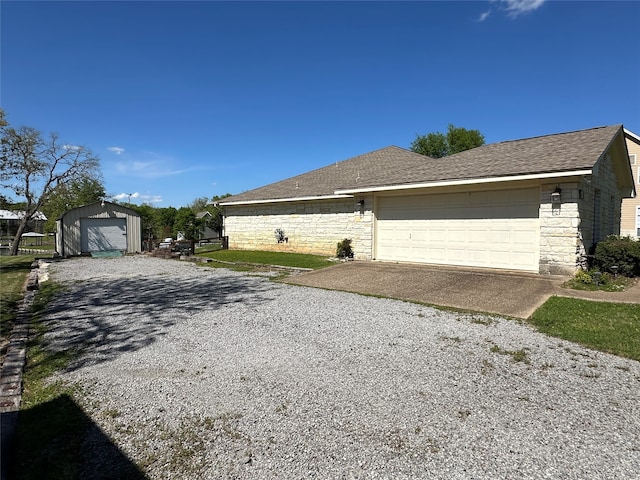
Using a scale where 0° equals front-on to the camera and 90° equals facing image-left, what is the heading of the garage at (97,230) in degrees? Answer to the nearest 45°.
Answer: approximately 0°

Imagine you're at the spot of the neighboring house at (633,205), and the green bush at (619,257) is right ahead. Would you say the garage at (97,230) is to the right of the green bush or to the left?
right

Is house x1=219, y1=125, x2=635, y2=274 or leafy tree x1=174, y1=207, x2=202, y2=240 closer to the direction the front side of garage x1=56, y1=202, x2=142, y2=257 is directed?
the house

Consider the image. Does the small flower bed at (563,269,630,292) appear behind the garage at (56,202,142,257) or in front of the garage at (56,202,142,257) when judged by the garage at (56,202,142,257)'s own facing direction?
in front

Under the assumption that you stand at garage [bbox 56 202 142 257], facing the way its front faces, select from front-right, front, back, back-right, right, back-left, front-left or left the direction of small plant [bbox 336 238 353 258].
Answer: front-left

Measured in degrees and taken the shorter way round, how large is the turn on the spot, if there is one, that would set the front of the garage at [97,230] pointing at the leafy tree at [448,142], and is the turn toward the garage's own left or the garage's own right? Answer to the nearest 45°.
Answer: approximately 90° to the garage's own left

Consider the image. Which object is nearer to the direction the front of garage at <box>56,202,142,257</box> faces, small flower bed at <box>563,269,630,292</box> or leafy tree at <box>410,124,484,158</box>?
the small flower bed

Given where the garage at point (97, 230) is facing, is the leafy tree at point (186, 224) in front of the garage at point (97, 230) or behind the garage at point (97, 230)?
behind

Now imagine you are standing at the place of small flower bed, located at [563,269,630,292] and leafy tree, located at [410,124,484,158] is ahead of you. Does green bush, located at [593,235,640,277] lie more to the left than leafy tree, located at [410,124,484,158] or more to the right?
right
